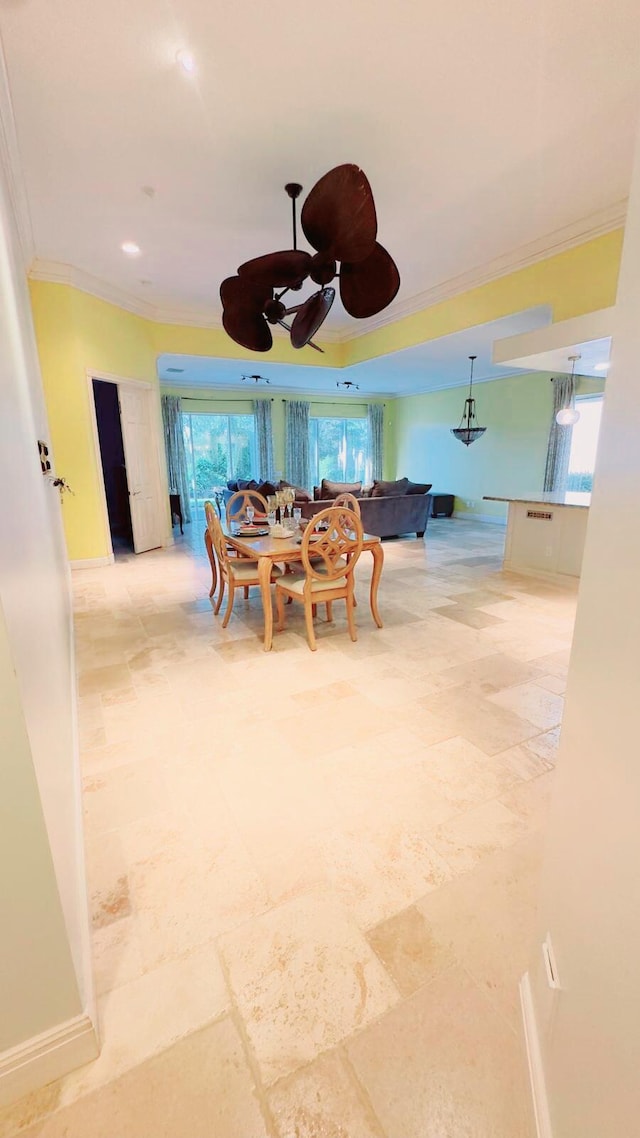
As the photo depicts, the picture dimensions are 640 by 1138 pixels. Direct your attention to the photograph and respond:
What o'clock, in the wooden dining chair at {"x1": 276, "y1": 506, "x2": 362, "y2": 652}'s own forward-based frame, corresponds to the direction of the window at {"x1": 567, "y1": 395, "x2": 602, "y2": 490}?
The window is roughly at 3 o'clock from the wooden dining chair.

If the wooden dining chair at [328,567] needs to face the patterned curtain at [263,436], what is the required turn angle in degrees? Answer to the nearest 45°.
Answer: approximately 45° to its right

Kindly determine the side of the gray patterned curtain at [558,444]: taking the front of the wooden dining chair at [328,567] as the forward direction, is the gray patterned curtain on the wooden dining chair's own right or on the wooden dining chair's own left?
on the wooden dining chair's own right

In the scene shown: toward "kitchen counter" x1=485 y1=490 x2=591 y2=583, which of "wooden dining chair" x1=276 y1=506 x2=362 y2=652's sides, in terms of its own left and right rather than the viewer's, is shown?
right

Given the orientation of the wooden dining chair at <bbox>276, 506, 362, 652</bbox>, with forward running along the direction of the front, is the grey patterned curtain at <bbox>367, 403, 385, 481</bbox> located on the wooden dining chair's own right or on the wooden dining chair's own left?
on the wooden dining chair's own right

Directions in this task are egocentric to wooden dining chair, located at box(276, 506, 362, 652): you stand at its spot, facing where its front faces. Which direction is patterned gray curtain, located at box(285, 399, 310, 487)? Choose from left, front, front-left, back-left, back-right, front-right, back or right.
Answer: front-right

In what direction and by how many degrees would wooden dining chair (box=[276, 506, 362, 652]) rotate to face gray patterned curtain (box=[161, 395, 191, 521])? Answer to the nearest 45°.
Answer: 0° — it already faces it

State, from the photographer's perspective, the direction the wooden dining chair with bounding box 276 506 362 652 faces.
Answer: facing away from the viewer and to the left of the viewer

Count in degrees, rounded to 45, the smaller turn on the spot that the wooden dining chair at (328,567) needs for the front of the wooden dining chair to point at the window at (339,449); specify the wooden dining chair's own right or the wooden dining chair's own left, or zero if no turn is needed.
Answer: approximately 45° to the wooden dining chair's own right
